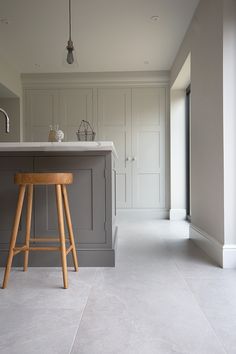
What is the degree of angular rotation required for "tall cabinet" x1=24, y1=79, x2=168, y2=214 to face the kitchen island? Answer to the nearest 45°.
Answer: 0° — it already faces it

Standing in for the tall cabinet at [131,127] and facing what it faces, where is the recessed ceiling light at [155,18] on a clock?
The recessed ceiling light is roughly at 12 o'clock from the tall cabinet.

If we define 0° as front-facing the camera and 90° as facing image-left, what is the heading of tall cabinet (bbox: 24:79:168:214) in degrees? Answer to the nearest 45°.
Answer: approximately 0°
